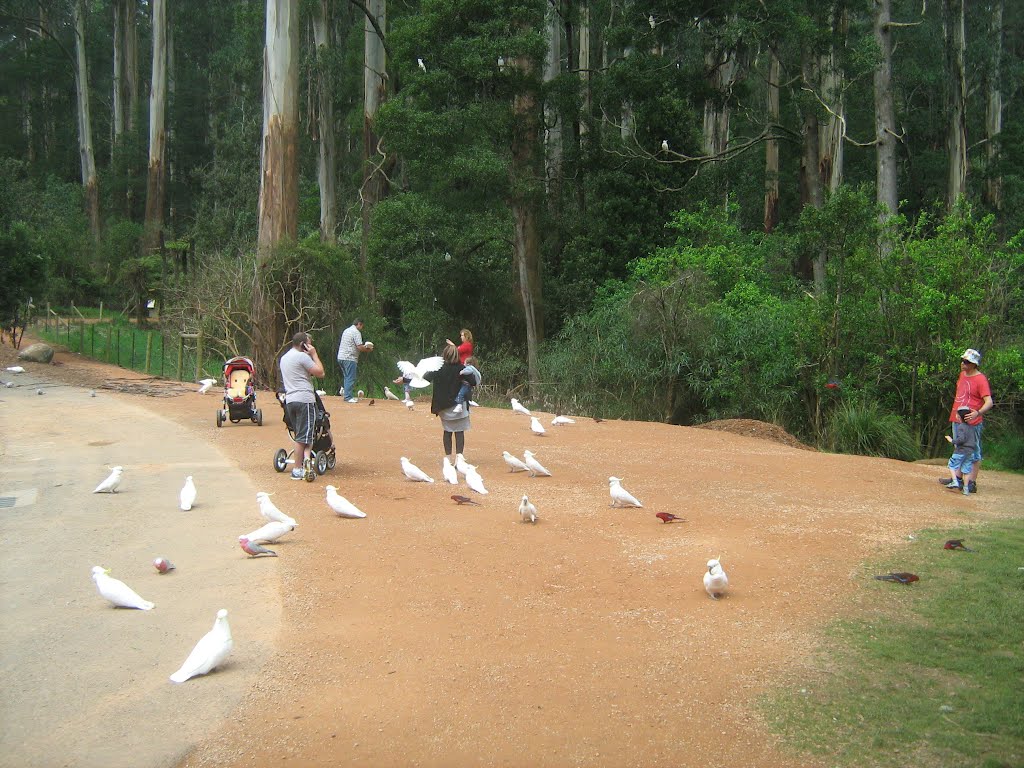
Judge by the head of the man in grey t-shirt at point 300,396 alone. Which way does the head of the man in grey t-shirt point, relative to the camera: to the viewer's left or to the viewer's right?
to the viewer's right

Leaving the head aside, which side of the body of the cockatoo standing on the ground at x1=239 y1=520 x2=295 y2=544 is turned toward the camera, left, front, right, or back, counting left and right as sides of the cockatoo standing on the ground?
right

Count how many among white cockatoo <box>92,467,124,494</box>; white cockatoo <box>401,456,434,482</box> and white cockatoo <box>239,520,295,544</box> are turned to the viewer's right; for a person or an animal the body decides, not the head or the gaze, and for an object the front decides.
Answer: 2

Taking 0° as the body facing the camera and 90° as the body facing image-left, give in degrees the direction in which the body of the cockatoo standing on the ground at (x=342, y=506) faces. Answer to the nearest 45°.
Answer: approximately 90°

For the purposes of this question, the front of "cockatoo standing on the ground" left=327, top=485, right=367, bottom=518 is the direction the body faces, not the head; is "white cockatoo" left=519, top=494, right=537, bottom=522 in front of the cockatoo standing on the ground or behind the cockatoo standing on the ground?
behind

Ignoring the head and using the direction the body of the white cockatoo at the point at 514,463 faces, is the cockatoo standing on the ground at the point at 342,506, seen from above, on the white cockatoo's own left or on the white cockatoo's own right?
on the white cockatoo's own left

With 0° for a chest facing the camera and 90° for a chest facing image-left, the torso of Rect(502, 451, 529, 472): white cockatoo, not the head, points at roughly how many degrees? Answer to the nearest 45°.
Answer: approximately 90°

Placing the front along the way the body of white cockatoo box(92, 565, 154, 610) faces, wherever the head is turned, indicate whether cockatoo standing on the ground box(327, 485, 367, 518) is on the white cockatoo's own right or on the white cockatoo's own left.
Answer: on the white cockatoo's own right

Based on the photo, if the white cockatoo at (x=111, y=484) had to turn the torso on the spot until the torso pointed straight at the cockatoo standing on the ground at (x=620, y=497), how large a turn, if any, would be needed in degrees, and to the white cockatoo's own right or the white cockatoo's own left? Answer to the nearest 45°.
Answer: approximately 45° to the white cockatoo's own right

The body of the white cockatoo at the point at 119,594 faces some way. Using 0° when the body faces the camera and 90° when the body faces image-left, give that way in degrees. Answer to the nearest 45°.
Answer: approximately 90°

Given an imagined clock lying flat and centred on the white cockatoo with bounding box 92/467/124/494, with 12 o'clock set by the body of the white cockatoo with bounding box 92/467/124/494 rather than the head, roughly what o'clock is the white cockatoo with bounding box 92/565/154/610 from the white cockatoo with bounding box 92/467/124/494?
the white cockatoo with bounding box 92/565/154/610 is roughly at 3 o'clock from the white cockatoo with bounding box 92/467/124/494.
